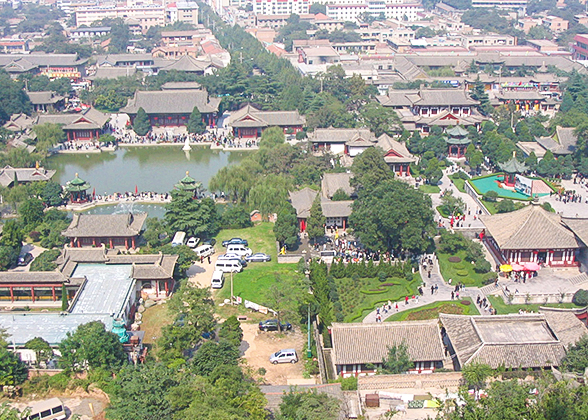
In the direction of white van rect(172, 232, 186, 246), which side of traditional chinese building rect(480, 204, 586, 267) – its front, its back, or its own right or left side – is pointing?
right

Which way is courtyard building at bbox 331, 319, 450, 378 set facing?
toward the camera

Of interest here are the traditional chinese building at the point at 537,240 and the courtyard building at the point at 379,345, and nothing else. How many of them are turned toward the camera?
2

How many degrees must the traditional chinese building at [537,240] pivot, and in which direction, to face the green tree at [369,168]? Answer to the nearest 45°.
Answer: approximately 135° to its right

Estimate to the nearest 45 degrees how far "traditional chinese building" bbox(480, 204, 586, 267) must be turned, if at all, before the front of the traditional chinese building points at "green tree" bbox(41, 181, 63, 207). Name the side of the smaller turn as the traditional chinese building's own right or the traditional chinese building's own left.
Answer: approximately 90° to the traditional chinese building's own right

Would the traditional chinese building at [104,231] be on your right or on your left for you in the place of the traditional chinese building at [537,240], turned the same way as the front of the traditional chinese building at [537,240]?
on your right

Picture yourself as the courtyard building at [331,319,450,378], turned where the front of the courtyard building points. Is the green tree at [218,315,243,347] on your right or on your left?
on your right

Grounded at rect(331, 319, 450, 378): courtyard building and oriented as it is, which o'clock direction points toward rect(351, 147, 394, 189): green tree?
The green tree is roughly at 6 o'clock from the courtyard building.

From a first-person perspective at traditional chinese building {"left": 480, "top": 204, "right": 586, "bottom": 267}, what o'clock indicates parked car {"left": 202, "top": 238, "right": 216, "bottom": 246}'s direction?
The parked car is roughly at 3 o'clock from the traditional chinese building.

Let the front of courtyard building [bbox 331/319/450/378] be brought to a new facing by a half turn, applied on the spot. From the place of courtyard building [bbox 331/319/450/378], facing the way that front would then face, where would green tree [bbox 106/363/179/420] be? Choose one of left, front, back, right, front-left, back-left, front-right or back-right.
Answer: back-left

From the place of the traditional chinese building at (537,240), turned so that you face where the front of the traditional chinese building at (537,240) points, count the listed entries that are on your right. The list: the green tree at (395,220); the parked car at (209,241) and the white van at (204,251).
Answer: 3

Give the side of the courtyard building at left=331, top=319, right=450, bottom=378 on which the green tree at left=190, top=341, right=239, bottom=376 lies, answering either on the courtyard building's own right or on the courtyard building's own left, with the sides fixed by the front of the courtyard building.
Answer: on the courtyard building's own right

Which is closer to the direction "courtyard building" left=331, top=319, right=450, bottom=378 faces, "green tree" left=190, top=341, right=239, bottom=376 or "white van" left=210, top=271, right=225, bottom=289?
the green tree

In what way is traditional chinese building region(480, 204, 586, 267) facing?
toward the camera

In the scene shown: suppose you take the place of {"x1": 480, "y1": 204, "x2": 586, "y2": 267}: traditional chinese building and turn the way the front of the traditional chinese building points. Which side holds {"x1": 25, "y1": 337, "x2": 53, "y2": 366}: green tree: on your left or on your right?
on your right

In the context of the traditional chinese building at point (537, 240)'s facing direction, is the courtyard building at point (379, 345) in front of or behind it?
in front

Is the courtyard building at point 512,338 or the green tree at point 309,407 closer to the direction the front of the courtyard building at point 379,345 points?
the green tree

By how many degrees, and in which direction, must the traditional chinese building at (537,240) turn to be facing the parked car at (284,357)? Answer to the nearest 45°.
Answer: approximately 45° to its right

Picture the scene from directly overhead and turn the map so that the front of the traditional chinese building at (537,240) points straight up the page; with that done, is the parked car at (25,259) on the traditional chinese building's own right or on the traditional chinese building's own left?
on the traditional chinese building's own right
